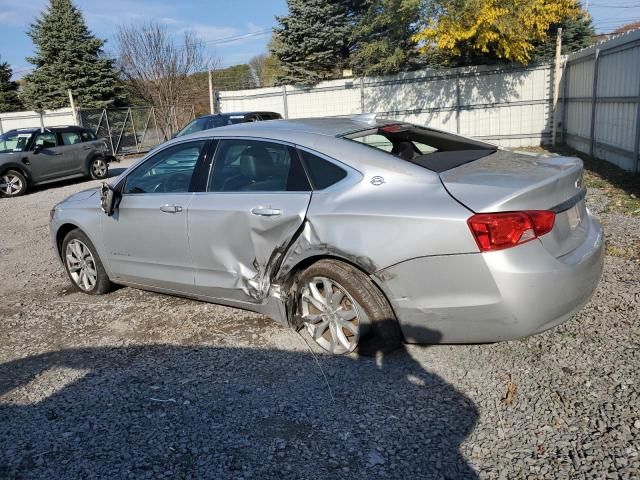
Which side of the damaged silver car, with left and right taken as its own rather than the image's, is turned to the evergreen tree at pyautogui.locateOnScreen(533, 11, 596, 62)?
right

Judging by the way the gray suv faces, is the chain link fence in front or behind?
behind

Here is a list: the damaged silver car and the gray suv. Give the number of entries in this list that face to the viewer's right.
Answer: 0

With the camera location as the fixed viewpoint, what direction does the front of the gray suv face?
facing the viewer and to the left of the viewer

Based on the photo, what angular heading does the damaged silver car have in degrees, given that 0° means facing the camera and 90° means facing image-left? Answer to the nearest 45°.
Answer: approximately 135°

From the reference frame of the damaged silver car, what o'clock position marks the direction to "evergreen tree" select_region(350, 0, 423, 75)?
The evergreen tree is roughly at 2 o'clock from the damaged silver car.

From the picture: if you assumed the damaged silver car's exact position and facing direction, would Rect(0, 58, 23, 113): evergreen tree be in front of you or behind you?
in front

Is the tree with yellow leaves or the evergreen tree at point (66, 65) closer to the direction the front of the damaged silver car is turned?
the evergreen tree

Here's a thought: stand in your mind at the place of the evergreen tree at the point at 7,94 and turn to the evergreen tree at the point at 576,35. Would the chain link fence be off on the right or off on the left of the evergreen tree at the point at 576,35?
right

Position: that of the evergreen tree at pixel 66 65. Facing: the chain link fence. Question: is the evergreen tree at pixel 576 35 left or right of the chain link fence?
left

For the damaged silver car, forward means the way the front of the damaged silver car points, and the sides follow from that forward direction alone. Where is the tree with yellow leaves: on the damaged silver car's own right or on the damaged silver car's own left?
on the damaged silver car's own right

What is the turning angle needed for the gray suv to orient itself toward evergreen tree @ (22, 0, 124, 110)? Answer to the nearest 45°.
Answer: approximately 135° to its right

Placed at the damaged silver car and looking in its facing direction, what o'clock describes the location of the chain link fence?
The chain link fence is roughly at 1 o'clock from the damaged silver car.

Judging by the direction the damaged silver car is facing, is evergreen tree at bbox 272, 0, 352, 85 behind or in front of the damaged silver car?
in front
